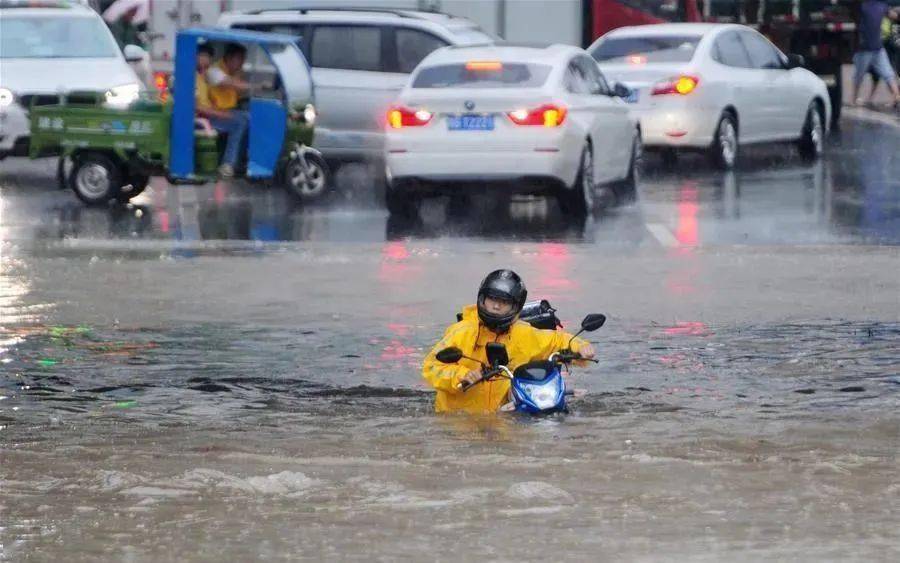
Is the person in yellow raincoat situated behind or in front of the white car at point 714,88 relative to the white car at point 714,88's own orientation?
behind

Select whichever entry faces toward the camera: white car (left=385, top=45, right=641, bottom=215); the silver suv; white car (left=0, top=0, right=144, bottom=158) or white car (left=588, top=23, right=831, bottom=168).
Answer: white car (left=0, top=0, right=144, bottom=158)

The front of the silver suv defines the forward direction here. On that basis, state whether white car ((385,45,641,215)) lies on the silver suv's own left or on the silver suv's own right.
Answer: on the silver suv's own right

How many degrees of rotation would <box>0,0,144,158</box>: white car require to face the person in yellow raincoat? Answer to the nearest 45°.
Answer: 0° — it already faces them

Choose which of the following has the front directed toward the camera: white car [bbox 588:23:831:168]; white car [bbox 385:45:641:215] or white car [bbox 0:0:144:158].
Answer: white car [bbox 0:0:144:158]

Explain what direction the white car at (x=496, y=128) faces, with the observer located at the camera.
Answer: facing away from the viewer and to the right of the viewer

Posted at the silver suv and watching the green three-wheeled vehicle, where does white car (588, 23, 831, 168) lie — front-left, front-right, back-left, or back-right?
back-left

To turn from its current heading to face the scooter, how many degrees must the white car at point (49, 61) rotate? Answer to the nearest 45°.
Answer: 0° — it already faces it

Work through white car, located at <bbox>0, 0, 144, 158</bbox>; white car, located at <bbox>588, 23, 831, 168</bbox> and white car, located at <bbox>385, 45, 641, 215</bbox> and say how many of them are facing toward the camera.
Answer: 1
